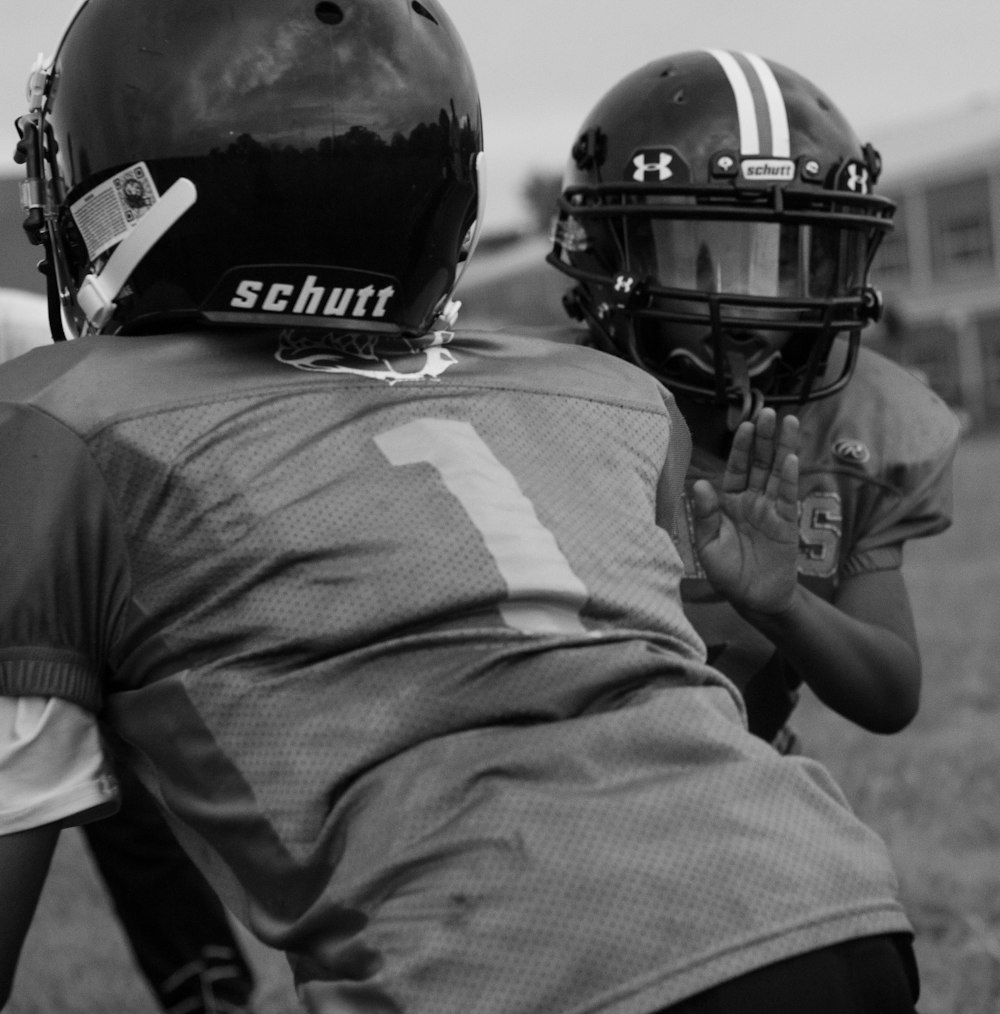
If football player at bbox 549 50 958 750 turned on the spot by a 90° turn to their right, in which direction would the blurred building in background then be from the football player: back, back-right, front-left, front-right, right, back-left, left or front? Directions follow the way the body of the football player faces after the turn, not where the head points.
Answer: right

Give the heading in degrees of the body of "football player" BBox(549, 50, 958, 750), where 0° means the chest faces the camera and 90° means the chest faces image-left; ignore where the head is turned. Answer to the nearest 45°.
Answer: approximately 0°

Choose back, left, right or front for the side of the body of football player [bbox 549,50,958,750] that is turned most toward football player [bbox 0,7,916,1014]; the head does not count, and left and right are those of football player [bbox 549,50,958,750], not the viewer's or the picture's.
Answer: front
